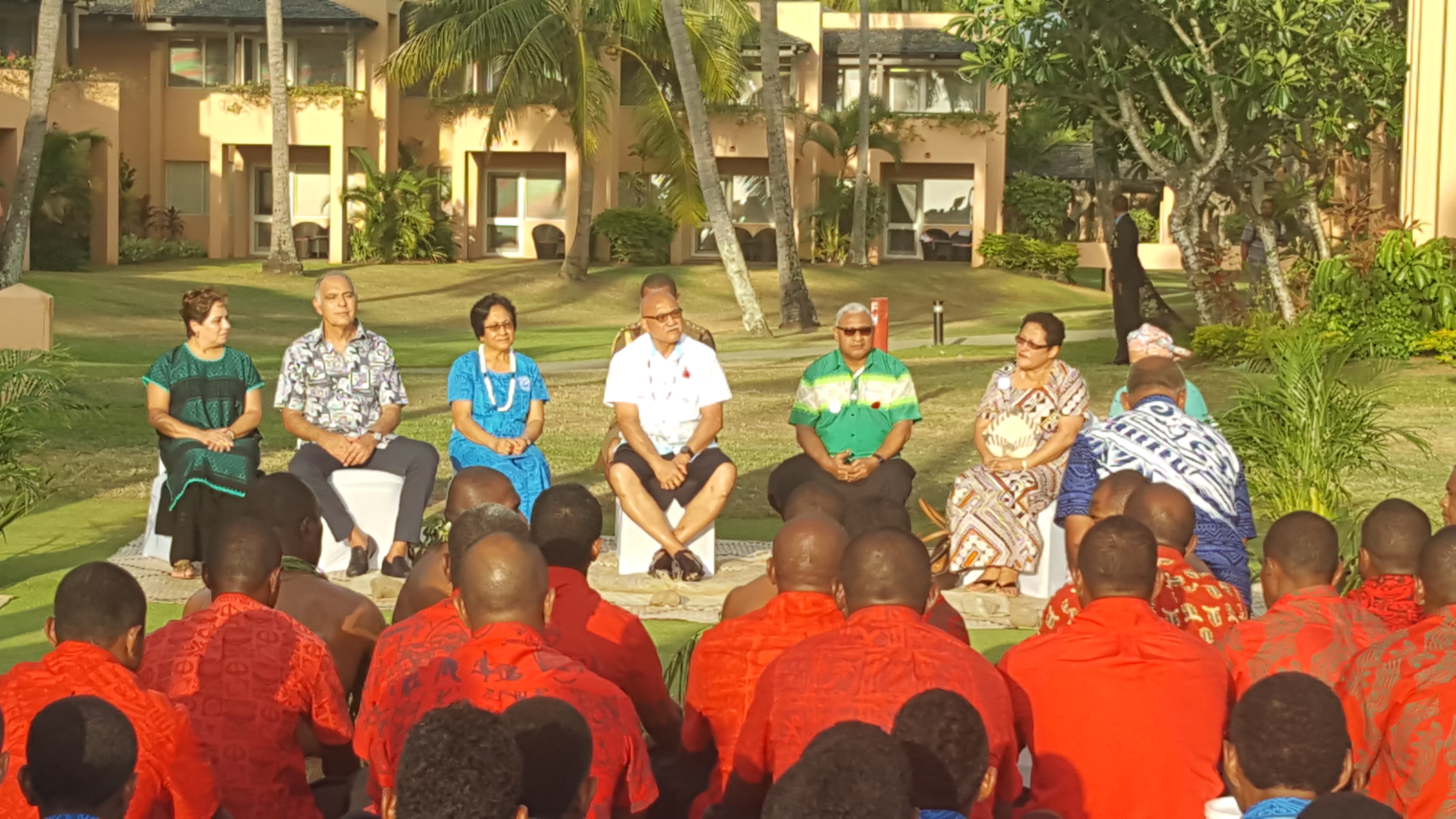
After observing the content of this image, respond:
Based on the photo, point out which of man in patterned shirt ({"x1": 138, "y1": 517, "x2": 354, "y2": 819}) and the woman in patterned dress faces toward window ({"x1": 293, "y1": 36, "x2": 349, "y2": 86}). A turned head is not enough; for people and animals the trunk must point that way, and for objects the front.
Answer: the man in patterned shirt

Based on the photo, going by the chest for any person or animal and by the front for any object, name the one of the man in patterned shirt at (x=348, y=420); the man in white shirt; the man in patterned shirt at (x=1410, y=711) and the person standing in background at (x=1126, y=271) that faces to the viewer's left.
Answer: the person standing in background

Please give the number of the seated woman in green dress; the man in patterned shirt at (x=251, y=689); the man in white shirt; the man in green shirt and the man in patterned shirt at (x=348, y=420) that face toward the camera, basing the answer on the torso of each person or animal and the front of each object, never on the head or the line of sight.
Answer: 4

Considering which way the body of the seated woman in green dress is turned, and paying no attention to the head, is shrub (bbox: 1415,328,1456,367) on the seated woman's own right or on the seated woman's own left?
on the seated woman's own left

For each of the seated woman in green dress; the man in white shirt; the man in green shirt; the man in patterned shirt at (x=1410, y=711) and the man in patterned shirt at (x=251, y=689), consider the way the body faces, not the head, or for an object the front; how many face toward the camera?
3

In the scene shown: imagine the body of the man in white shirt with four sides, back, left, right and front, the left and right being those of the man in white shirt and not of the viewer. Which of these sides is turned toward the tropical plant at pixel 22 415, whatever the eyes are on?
right

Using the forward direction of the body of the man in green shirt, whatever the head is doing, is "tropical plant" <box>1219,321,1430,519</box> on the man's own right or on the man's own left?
on the man's own left

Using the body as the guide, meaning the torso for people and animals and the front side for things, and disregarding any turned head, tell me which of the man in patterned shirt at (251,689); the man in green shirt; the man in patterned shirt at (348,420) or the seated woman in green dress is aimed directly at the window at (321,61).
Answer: the man in patterned shirt at (251,689)

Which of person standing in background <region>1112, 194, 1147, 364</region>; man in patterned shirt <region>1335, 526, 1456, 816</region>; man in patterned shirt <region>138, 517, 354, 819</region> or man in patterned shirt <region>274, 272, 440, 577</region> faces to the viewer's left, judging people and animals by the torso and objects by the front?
the person standing in background

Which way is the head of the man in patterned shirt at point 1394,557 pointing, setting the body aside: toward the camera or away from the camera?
away from the camera

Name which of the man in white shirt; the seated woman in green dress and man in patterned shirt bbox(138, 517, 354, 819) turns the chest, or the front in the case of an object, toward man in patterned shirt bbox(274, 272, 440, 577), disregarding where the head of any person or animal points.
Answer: man in patterned shirt bbox(138, 517, 354, 819)

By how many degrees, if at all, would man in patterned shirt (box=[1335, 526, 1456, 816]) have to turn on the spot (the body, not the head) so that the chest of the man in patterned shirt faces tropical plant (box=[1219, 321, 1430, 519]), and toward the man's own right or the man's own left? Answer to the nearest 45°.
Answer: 0° — they already face it

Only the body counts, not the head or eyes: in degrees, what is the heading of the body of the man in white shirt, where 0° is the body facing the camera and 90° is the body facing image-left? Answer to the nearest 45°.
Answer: approximately 0°

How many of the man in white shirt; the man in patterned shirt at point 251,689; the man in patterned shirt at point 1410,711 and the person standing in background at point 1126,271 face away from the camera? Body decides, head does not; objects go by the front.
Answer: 2

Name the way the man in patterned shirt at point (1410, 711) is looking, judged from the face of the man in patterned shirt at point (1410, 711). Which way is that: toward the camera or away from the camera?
away from the camera

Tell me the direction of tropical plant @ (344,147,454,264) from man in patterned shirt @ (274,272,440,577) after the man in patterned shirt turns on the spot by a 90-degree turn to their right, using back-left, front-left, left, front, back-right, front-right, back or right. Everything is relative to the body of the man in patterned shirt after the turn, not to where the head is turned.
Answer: right
